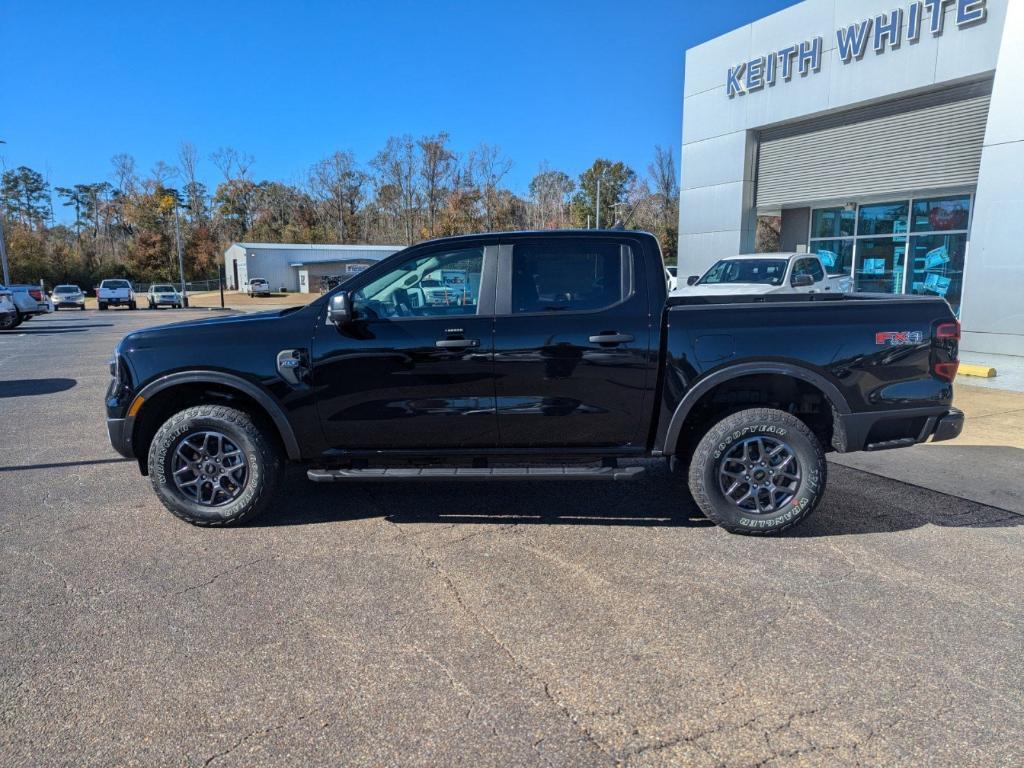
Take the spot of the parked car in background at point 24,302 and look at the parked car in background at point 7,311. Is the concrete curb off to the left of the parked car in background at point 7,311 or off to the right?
left

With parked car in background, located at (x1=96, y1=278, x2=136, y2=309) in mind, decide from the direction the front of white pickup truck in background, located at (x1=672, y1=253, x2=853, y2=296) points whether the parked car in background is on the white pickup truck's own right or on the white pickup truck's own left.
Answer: on the white pickup truck's own right

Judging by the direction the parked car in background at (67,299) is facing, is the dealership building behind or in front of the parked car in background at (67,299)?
in front

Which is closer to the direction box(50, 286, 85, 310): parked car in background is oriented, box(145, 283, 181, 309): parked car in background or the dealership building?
the dealership building

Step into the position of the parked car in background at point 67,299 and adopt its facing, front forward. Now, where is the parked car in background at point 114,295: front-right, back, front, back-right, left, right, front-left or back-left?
left

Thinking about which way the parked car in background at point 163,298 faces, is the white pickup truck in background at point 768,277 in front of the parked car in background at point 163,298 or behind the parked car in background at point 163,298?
in front

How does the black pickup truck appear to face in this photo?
to the viewer's left

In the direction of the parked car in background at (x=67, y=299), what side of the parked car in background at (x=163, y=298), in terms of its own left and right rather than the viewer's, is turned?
right

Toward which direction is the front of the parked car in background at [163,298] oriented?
toward the camera

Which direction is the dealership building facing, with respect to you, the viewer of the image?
facing the viewer and to the left of the viewer

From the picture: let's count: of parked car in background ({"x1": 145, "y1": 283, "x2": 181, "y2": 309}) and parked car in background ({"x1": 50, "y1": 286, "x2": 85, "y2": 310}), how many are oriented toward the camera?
2

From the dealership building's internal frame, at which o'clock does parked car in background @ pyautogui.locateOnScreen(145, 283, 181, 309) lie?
The parked car in background is roughly at 2 o'clock from the dealership building.

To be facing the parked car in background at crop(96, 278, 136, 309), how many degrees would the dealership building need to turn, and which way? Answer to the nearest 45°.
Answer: approximately 45° to its right

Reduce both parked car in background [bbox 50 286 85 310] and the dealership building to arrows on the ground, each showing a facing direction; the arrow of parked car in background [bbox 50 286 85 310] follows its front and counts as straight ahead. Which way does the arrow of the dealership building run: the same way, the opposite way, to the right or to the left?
to the right

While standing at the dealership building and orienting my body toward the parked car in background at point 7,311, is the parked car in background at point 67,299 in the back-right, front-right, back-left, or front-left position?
front-right
